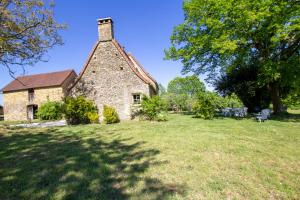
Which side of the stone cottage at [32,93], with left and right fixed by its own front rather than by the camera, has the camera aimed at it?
front

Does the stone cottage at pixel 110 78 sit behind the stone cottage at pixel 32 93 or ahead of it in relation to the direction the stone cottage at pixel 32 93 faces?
ahead

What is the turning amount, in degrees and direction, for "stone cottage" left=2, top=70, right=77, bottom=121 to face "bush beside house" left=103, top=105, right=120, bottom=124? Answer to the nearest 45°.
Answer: approximately 90° to its left

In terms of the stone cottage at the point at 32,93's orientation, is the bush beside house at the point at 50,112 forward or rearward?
forward
